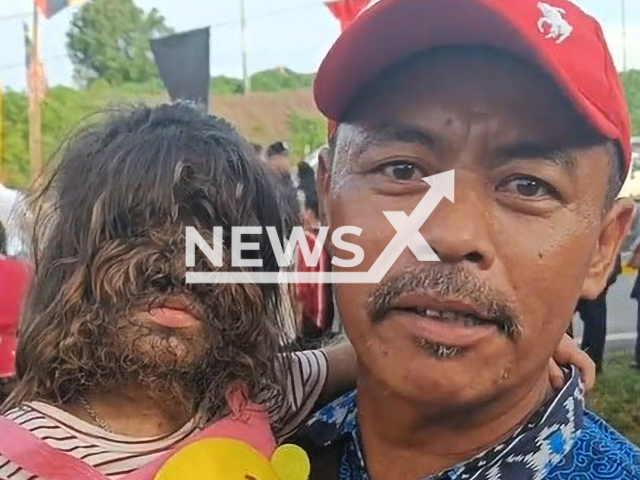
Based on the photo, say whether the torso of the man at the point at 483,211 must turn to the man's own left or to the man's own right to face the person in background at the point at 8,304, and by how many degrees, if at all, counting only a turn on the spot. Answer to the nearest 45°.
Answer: approximately 135° to the man's own right

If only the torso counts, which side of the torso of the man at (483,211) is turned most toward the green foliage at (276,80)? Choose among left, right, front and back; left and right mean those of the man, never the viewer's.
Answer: back

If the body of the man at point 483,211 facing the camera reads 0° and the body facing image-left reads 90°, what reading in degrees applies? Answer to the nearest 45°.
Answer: approximately 0°

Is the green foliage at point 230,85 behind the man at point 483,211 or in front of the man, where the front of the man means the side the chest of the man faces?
behind

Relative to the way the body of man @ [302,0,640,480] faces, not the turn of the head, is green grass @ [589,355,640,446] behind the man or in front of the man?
behind

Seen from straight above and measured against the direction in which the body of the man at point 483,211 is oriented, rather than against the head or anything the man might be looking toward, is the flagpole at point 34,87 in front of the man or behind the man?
behind
